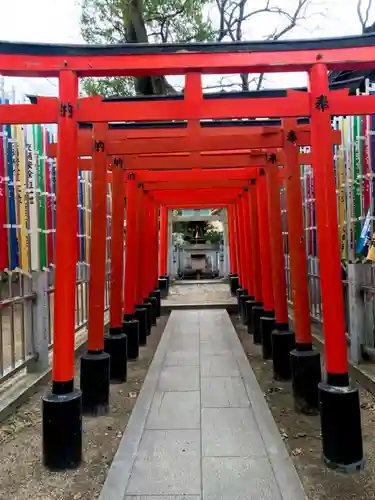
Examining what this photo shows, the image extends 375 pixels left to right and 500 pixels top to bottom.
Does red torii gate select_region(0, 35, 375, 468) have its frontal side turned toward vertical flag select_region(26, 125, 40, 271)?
no

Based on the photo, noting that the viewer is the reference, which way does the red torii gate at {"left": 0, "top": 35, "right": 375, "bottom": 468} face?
facing the viewer

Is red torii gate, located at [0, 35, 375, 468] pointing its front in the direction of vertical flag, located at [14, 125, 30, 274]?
no

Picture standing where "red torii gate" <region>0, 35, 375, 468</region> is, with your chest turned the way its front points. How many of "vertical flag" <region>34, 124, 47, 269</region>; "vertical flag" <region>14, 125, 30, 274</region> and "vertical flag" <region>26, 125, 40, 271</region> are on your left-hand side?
0

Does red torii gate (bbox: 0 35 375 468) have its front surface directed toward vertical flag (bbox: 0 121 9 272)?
no

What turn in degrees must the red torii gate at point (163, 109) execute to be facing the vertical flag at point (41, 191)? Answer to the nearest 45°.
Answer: approximately 135° to its right

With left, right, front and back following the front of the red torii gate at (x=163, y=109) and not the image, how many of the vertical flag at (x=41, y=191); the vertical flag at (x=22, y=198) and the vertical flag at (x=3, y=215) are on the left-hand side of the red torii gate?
0
